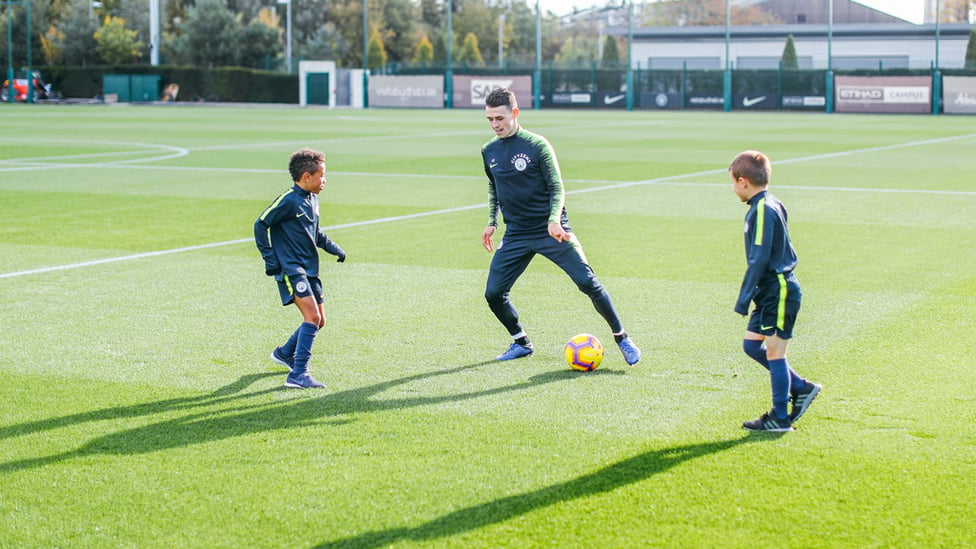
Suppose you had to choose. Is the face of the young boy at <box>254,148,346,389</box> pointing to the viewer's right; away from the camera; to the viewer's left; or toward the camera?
to the viewer's right

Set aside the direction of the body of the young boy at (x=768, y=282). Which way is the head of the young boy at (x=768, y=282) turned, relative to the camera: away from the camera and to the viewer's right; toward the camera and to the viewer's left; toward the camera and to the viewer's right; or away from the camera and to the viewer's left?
away from the camera and to the viewer's left

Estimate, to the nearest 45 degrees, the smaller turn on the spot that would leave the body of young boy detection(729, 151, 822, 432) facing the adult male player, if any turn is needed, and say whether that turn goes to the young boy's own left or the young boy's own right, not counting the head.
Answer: approximately 45° to the young boy's own right

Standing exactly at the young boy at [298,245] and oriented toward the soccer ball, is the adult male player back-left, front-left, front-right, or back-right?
front-left

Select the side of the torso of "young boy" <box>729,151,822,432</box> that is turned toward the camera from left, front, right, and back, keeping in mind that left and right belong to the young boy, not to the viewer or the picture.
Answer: left

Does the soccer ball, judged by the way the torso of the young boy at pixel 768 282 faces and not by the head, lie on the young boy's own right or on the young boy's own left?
on the young boy's own right

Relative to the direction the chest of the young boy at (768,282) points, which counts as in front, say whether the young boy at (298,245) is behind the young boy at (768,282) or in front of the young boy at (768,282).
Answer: in front

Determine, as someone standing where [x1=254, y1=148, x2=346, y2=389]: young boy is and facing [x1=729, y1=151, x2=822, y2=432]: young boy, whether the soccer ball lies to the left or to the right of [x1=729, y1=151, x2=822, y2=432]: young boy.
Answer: left
